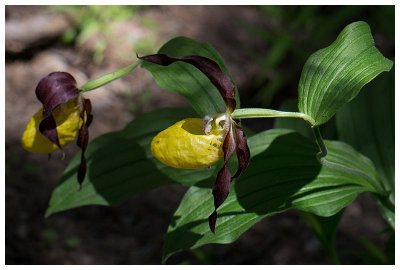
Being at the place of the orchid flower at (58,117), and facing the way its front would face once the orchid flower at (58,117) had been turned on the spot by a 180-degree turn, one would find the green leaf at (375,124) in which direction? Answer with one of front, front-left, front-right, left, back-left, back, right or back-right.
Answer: front

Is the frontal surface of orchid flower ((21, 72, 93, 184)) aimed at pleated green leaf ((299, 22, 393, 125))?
no

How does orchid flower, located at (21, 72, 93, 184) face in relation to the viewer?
to the viewer's left
